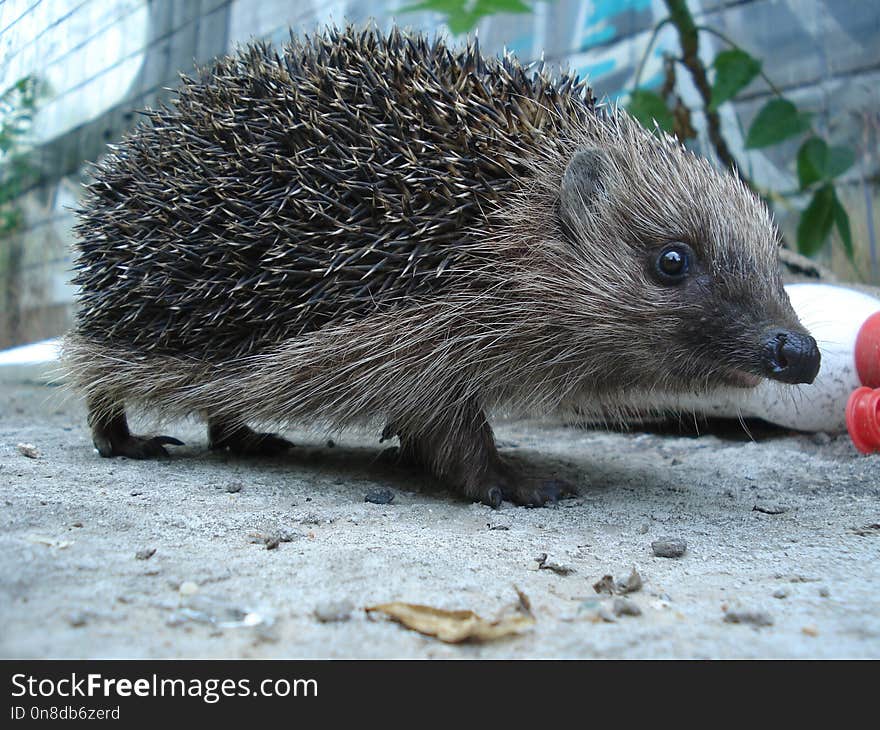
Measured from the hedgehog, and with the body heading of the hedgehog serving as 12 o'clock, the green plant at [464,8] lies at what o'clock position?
The green plant is roughly at 9 o'clock from the hedgehog.

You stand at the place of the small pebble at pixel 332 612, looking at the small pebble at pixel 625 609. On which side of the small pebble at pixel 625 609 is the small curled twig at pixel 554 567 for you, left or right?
left

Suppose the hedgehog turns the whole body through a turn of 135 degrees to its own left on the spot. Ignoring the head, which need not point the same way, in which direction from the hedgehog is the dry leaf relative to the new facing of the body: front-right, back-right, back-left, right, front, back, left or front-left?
back-left

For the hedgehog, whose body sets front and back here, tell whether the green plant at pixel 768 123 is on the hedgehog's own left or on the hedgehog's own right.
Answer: on the hedgehog's own left

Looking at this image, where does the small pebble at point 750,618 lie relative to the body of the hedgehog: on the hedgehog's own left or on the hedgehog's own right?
on the hedgehog's own right

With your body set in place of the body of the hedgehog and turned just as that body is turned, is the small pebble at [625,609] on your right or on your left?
on your right

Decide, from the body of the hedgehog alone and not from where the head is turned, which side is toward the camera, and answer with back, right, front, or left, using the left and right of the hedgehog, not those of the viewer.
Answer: right

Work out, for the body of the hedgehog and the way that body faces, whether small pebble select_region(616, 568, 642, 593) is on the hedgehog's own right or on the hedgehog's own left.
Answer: on the hedgehog's own right

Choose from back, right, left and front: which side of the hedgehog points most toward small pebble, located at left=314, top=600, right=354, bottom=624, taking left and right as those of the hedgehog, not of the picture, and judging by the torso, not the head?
right

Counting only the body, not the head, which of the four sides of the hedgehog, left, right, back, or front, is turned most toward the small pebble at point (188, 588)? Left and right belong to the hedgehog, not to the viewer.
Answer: right

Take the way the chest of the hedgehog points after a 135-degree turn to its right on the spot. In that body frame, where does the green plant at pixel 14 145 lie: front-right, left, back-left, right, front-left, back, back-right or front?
right

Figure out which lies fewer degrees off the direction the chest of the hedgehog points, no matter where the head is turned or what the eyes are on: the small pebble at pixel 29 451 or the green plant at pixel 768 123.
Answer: the green plant

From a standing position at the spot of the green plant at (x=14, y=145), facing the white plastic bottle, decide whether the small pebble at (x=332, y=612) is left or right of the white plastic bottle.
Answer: right
